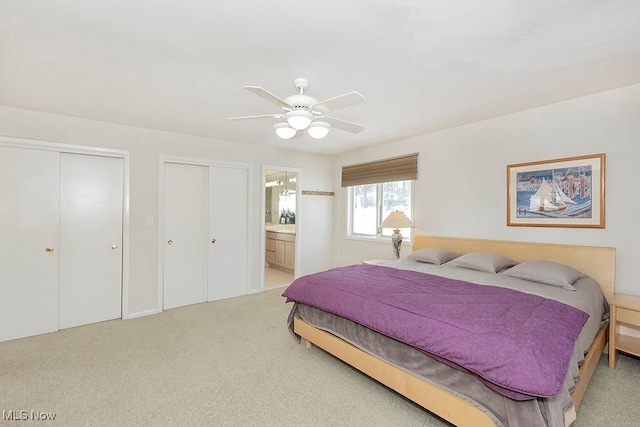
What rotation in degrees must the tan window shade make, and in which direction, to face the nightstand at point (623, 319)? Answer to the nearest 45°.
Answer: approximately 90° to its left

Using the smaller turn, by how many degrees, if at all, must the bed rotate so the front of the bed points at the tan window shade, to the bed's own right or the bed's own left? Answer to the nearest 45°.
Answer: approximately 90° to the bed's own right

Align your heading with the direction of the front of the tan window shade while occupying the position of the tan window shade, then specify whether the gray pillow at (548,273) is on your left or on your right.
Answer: on your left

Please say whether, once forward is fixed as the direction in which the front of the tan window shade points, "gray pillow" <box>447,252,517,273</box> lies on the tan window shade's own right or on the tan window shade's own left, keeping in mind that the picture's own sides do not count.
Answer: on the tan window shade's own left

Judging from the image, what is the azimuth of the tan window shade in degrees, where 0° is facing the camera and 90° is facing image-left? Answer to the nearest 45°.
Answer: approximately 45°

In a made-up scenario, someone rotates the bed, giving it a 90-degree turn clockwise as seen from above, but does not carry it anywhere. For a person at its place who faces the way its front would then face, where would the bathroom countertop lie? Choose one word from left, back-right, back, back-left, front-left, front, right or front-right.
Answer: front
